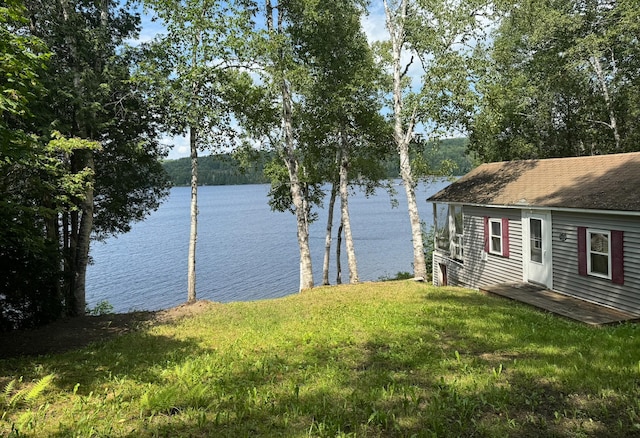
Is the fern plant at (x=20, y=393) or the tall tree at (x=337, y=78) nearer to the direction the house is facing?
the fern plant

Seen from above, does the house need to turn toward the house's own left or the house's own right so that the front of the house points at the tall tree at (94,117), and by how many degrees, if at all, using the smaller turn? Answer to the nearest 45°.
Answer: approximately 45° to the house's own right

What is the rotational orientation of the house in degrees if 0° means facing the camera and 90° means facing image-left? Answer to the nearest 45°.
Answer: approximately 45°
